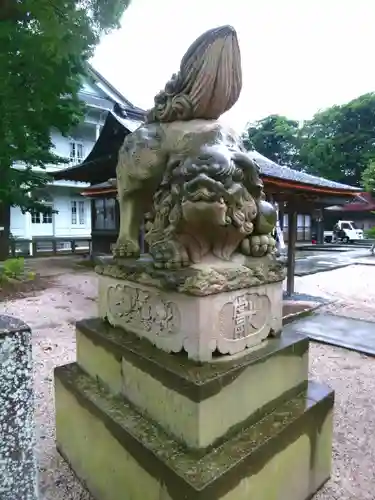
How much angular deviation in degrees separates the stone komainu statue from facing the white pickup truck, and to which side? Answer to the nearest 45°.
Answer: approximately 90° to its left

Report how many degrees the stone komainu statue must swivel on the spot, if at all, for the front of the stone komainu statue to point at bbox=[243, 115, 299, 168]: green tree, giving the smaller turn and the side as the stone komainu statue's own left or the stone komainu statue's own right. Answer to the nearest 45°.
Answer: approximately 135° to the stone komainu statue's own left

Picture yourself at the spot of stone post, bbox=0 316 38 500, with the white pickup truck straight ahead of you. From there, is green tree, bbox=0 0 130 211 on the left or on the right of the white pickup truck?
left

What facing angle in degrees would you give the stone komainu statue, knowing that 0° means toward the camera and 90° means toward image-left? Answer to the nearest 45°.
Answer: approximately 315°

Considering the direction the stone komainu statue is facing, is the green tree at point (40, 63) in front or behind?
behind

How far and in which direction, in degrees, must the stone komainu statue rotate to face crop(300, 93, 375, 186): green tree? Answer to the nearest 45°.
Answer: approximately 90° to its left

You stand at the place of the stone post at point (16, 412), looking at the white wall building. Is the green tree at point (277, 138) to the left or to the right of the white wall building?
right
